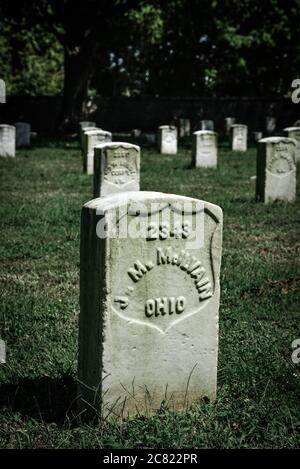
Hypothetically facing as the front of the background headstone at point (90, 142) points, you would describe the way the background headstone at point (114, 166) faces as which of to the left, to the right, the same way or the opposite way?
the same way

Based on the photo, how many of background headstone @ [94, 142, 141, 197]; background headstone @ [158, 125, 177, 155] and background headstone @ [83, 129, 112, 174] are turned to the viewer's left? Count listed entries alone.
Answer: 0

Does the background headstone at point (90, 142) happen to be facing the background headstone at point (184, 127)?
no

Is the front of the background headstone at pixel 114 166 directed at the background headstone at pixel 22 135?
no

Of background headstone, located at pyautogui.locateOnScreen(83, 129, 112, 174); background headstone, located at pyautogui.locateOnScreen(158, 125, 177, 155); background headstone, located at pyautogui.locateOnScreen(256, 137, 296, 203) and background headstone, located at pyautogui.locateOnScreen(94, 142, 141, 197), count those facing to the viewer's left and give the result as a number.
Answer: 0

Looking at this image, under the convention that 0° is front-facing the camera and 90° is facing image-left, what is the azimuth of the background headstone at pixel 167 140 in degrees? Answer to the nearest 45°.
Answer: approximately 315°

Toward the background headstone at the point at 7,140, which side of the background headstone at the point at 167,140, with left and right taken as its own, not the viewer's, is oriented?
right

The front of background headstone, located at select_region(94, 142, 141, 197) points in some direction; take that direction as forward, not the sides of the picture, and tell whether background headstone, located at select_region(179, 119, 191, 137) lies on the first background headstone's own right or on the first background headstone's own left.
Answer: on the first background headstone's own left

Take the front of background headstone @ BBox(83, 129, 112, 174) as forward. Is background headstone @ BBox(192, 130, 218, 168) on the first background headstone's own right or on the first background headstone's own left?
on the first background headstone's own left

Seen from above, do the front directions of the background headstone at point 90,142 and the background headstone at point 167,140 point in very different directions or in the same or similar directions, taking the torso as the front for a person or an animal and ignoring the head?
same or similar directions

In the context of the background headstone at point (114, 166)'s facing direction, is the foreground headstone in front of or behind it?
in front

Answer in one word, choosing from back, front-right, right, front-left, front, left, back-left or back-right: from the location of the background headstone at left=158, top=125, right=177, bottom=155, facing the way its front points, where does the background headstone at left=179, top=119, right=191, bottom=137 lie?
back-left

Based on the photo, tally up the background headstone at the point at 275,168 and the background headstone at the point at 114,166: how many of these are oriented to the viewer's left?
0

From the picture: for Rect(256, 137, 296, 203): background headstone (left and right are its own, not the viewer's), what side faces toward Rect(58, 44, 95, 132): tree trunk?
back

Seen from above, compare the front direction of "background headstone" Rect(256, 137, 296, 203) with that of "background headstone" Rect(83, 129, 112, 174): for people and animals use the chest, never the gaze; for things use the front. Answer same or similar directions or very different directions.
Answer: same or similar directions

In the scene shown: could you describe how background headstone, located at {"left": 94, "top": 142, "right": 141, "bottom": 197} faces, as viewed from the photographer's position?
facing the viewer and to the right of the viewer
